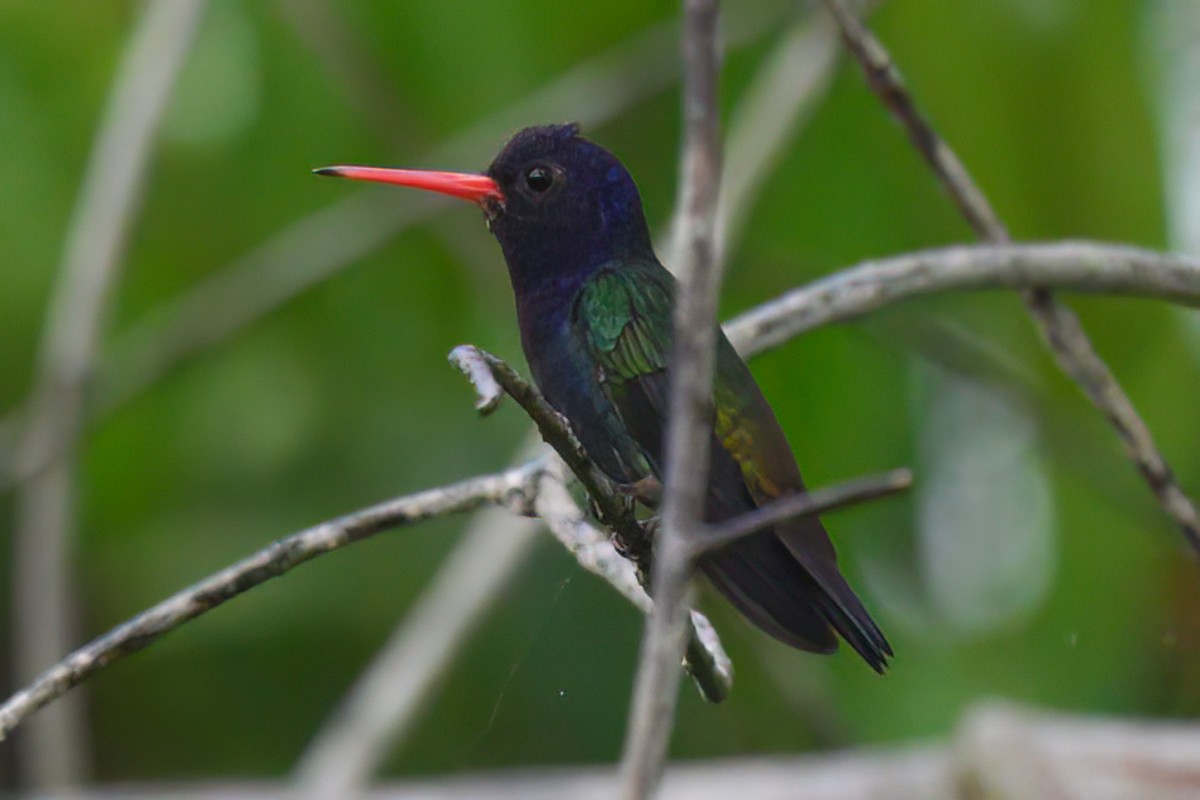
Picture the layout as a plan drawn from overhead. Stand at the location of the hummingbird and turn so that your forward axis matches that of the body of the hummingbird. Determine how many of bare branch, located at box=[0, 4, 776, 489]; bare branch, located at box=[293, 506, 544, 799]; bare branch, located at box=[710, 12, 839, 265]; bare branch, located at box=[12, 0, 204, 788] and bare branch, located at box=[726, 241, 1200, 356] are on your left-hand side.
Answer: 0

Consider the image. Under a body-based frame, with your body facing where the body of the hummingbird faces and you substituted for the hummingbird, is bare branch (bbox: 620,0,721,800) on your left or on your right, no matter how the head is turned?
on your left

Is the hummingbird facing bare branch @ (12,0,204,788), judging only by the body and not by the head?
no

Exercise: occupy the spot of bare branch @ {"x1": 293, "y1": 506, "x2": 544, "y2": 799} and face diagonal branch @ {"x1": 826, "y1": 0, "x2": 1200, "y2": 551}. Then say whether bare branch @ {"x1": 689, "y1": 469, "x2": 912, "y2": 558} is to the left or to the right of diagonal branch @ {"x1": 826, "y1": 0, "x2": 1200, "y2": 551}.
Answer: right

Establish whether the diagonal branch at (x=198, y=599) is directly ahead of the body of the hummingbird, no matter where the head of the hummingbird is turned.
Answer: yes

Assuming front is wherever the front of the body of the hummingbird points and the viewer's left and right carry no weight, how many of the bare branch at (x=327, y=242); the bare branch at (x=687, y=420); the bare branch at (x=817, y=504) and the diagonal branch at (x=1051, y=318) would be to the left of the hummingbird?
2

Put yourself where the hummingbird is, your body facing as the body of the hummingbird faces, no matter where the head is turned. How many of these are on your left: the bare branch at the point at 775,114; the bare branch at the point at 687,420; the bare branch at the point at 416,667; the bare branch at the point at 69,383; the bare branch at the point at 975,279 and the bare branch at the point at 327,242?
1

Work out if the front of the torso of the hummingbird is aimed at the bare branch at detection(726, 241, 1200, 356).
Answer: no

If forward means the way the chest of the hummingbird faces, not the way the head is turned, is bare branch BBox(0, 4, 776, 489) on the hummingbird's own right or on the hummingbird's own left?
on the hummingbird's own right

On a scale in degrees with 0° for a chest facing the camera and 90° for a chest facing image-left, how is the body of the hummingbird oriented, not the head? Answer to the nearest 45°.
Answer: approximately 90°
